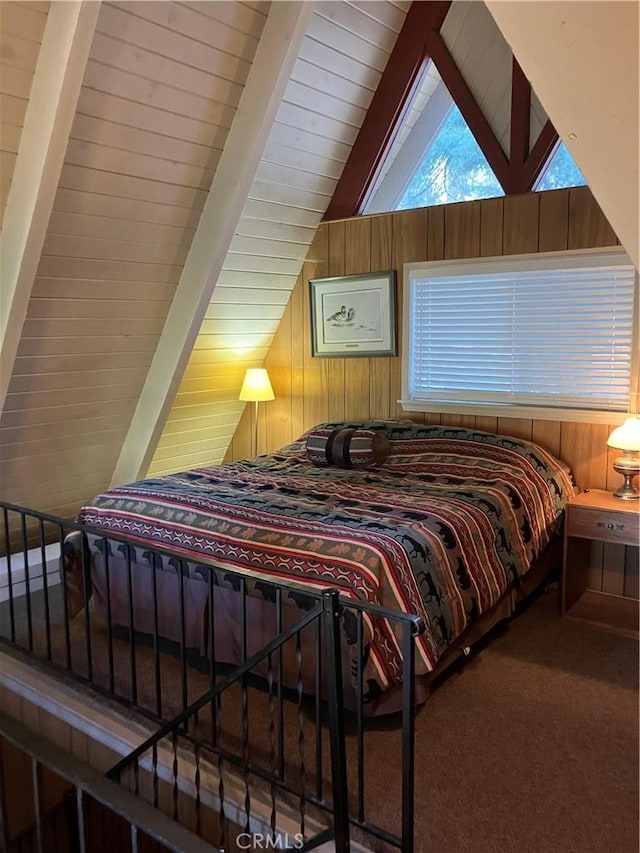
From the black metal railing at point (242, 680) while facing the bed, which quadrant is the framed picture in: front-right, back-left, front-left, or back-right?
front-left

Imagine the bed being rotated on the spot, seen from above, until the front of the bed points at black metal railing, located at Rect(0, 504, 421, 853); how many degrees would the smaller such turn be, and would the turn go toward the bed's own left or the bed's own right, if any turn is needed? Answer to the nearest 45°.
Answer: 0° — it already faces it

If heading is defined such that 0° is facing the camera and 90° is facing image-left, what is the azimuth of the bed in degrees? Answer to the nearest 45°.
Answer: approximately 45°

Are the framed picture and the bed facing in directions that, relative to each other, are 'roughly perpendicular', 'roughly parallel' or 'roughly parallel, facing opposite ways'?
roughly parallel

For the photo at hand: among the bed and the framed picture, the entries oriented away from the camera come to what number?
0

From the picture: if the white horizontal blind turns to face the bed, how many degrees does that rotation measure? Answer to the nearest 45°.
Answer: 0° — it already faces it

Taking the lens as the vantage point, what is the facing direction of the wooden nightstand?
facing the viewer and to the left of the viewer

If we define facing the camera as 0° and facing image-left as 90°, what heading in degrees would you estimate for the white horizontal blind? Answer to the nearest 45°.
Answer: approximately 45°

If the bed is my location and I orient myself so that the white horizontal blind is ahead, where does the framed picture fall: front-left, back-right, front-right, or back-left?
front-left

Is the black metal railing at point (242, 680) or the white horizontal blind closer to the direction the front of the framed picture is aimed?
the black metal railing
